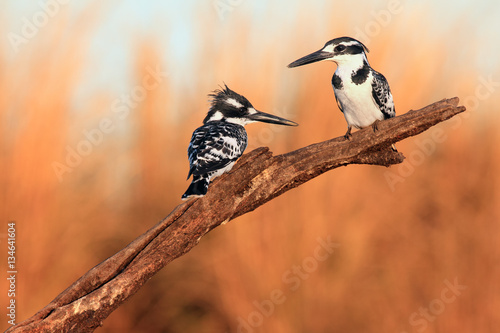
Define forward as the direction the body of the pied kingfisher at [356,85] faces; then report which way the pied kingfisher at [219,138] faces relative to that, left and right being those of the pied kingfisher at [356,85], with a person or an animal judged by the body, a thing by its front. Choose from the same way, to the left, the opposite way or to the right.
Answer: the opposite way

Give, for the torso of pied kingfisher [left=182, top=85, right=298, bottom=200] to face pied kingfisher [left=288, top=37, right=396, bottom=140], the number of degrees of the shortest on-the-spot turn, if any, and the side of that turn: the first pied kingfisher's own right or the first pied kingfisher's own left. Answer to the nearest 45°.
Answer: approximately 45° to the first pied kingfisher's own right

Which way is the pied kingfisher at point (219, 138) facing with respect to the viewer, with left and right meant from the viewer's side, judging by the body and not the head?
facing away from the viewer and to the right of the viewer

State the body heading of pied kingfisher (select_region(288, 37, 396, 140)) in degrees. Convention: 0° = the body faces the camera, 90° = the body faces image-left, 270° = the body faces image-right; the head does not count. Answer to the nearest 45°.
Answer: approximately 45°

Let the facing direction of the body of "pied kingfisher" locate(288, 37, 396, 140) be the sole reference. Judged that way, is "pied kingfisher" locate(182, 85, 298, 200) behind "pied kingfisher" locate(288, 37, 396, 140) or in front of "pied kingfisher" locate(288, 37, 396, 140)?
in front
